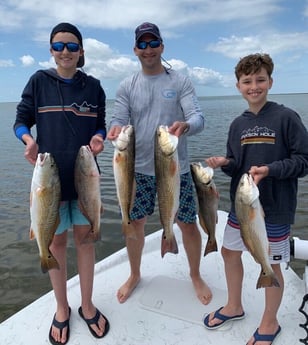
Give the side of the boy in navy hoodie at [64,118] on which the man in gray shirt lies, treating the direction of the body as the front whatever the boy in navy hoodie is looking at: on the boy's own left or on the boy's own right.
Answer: on the boy's own left

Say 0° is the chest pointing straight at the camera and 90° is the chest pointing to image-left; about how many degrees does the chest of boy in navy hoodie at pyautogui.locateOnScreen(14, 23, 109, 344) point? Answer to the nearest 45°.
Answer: approximately 0°

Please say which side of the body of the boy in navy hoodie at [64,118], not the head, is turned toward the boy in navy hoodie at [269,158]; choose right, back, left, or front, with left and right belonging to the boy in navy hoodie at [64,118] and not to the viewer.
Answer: left

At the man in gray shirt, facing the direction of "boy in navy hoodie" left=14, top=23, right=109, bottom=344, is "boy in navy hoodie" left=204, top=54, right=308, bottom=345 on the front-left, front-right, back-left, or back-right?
back-left

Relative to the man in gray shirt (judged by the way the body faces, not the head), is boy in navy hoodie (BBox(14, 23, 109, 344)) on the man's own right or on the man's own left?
on the man's own right

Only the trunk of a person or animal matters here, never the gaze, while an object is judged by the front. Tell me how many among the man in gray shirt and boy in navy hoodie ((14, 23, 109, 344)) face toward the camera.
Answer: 2

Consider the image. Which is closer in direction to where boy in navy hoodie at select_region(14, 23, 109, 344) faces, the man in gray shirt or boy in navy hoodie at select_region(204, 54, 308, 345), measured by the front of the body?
the boy in navy hoodie

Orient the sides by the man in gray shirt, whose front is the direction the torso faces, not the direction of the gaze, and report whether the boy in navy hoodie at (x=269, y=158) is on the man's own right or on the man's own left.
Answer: on the man's own left
